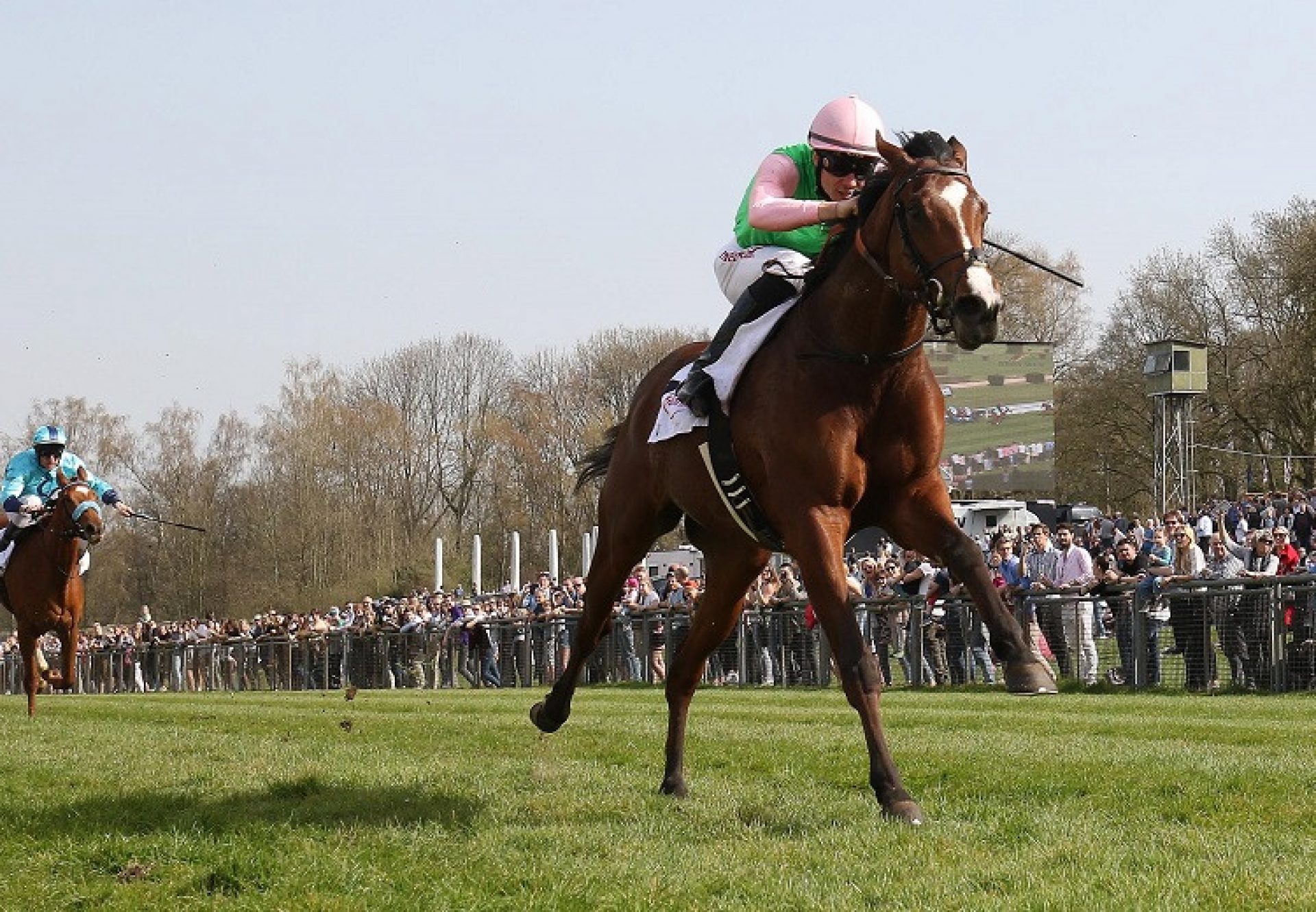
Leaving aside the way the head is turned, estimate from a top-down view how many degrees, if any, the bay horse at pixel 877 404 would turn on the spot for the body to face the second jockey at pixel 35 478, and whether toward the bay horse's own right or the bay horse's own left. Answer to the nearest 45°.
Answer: approximately 180°

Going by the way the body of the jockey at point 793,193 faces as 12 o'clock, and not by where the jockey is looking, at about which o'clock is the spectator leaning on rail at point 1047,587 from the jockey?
The spectator leaning on rail is roughly at 8 o'clock from the jockey.

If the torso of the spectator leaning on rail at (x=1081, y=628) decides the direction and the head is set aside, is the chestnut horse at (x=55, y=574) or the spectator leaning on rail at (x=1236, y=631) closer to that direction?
the chestnut horse

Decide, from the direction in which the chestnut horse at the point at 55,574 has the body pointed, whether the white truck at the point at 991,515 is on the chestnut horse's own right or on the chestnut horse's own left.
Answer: on the chestnut horse's own left

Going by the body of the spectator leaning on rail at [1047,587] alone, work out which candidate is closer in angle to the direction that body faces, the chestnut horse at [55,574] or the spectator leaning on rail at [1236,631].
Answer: the chestnut horse

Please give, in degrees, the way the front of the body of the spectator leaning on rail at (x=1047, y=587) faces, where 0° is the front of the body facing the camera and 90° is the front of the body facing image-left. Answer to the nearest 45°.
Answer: approximately 45°

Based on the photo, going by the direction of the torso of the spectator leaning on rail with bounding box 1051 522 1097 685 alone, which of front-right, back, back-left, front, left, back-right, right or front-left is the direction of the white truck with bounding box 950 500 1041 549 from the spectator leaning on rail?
back-right
